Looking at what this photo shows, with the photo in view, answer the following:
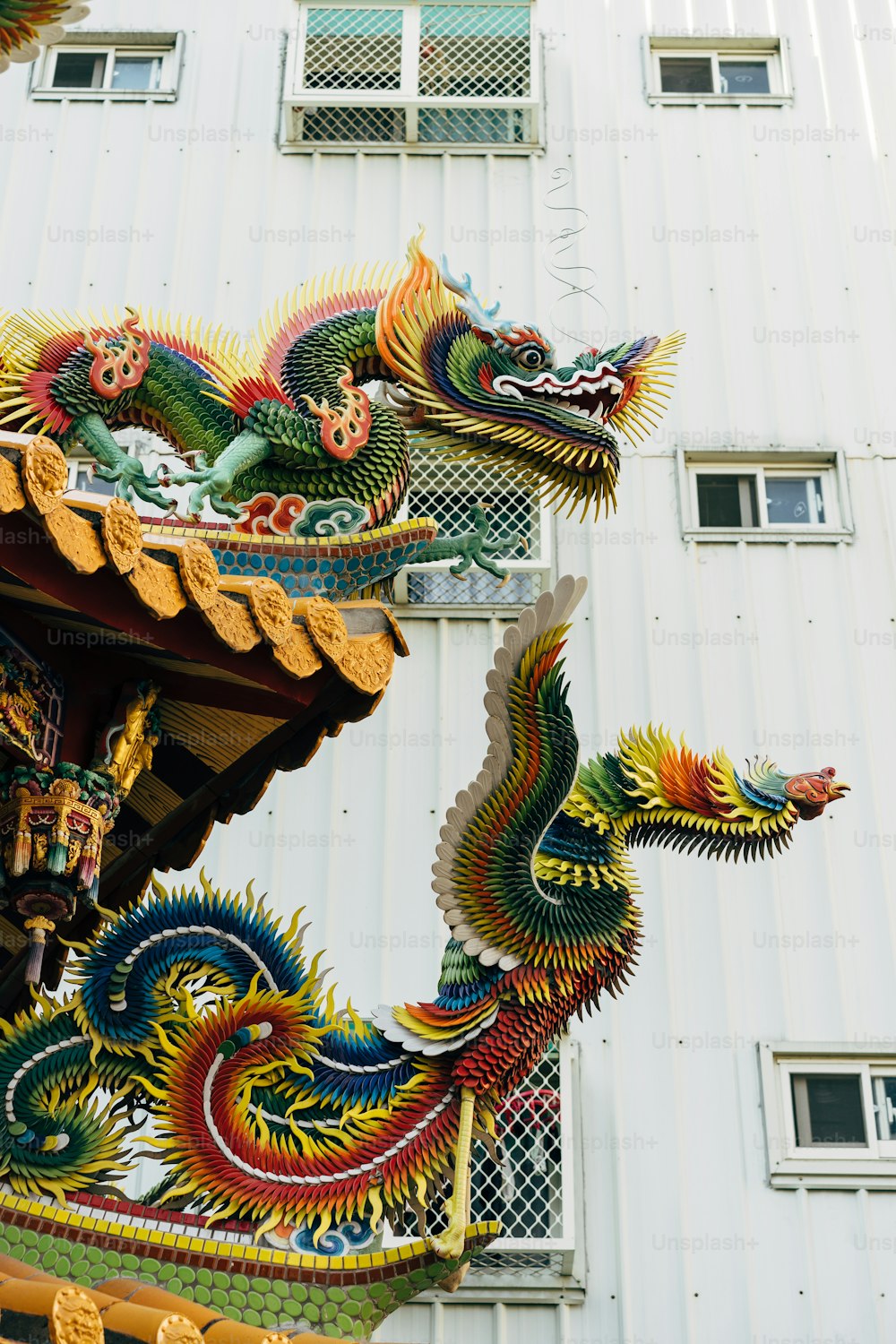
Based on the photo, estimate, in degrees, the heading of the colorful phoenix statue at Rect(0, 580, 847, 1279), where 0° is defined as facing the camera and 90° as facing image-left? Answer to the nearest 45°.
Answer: approximately 270°

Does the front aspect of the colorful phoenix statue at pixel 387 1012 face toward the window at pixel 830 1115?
no
